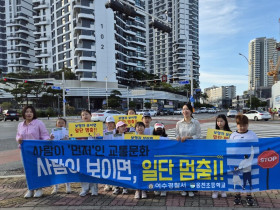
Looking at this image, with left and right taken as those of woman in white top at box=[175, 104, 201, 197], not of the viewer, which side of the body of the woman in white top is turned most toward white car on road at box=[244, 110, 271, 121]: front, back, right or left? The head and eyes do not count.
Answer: back

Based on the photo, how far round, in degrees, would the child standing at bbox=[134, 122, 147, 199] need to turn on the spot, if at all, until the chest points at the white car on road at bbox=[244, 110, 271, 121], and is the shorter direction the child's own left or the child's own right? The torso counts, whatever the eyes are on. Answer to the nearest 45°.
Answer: approximately 135° to the child's own left

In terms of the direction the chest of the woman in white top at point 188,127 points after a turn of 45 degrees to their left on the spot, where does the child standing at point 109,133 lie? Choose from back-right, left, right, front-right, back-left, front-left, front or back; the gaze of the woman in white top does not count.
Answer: back-right

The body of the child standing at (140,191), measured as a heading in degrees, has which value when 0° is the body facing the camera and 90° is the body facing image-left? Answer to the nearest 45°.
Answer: approximately 0°

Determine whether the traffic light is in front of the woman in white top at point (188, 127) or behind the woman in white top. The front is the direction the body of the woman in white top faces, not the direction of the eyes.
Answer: behind

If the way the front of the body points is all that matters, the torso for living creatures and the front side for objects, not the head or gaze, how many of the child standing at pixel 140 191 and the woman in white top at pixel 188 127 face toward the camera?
2
